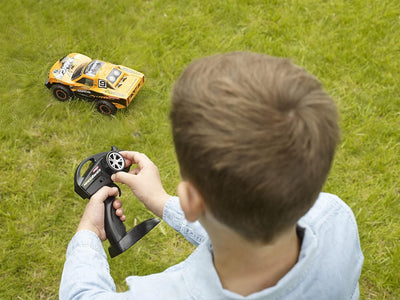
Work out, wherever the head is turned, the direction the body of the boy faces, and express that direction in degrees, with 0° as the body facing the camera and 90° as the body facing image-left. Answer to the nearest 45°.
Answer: approximately 135°
